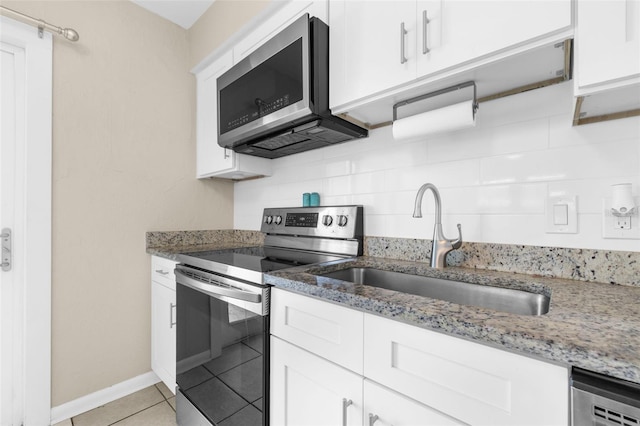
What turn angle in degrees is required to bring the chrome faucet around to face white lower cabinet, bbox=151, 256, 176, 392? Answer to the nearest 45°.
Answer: approximately 45° to its right

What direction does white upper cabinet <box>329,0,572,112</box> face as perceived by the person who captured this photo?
facing the viewer and to the left of the viewer

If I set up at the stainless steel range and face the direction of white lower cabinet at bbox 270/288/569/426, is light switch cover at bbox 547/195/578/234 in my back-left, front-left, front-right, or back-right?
front-left

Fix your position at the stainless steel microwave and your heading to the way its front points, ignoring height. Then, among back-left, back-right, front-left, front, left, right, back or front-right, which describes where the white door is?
front-right

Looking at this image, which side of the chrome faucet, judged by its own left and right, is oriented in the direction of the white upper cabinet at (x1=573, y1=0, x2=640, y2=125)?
left

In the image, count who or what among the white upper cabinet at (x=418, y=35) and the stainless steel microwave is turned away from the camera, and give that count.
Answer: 0

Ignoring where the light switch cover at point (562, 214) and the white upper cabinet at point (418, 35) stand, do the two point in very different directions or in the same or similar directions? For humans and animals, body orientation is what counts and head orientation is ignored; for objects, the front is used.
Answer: same or similar directions

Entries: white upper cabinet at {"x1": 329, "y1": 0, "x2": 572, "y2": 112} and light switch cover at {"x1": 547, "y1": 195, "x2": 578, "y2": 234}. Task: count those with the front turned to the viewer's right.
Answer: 0

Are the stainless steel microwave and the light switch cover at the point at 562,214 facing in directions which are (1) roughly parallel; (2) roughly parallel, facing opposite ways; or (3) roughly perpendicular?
roughly parallel

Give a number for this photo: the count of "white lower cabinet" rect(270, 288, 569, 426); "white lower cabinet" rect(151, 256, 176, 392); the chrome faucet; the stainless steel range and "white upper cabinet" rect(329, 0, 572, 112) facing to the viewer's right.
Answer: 0

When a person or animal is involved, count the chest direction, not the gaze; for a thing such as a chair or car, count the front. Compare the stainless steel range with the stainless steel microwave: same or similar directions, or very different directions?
same or similar directions

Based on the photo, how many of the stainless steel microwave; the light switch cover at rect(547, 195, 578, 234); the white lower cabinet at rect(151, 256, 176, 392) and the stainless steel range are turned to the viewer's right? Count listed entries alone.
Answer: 0

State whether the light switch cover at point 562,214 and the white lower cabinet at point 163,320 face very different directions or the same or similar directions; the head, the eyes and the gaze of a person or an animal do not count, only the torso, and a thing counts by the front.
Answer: same or similar directions

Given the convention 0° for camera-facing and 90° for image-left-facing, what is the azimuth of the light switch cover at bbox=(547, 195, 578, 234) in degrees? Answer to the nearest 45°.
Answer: approximately 0°

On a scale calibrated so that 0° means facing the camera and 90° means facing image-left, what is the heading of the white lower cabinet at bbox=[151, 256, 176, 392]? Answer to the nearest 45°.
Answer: approximately 45°

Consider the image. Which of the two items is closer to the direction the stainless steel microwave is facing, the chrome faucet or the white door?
the white door

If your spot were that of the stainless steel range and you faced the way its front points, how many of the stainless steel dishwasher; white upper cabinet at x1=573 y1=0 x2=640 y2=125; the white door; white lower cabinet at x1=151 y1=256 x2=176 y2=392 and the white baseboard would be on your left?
2

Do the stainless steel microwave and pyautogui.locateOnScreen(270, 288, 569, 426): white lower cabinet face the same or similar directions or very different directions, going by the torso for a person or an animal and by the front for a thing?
same or similar directions
